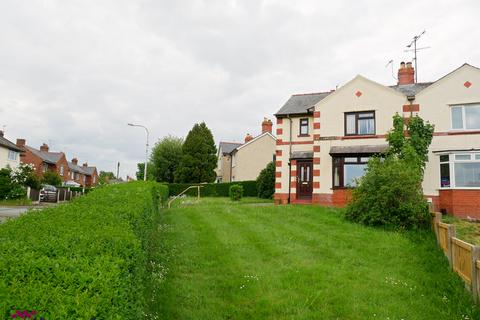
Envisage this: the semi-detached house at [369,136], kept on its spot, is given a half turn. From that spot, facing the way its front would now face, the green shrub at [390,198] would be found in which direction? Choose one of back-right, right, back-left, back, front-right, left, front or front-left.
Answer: back

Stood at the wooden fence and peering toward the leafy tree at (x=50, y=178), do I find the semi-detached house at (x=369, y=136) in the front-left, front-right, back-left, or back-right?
front-right

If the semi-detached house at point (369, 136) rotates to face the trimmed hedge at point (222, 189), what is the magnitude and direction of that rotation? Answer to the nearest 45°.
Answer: approximately 135° to its right

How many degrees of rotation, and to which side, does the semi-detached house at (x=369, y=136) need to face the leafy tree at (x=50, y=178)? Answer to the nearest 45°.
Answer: approximately 90° to its right

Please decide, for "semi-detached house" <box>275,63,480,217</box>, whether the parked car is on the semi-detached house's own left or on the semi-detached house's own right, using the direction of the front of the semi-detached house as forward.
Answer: on the semi-detached house's own right

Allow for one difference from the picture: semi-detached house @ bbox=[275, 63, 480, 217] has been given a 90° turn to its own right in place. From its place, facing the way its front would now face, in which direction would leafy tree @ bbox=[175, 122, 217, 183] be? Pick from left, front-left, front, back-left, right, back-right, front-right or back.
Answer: front-right

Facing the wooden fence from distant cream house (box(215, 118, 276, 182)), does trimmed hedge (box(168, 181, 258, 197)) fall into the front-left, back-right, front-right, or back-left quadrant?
front-right

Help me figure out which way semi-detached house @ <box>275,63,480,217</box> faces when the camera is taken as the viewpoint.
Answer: facing the viewer

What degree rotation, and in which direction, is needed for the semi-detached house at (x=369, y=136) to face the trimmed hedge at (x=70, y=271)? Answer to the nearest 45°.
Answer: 0° — it already faces it

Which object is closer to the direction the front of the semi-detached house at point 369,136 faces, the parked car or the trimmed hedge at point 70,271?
the trimmed hedge

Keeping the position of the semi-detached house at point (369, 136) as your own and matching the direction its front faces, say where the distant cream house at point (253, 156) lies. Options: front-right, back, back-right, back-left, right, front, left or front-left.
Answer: back-right

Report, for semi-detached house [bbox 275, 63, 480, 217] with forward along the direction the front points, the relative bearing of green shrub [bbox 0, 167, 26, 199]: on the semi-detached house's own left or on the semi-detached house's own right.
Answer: on the semi-detached house's own right

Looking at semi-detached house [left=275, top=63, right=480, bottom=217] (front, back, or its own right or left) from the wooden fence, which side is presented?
front

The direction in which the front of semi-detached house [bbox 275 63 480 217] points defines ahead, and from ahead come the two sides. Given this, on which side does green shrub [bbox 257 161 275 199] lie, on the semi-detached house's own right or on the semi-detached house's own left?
on the semi-detached house's own right
